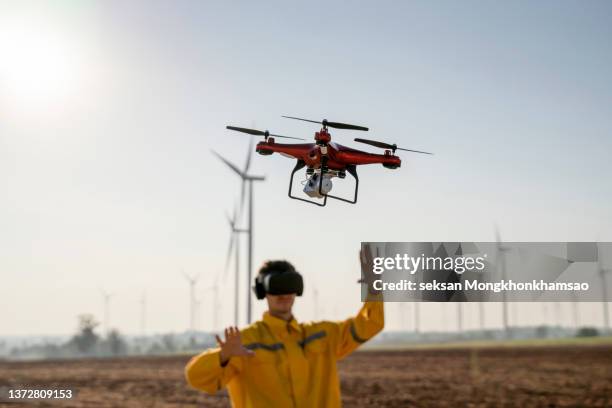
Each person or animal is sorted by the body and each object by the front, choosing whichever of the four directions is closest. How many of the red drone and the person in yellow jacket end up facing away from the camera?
0

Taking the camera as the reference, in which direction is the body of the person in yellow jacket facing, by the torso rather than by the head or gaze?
toward the camera

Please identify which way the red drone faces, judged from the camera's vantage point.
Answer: facing the viewer and to the left of the viewer
